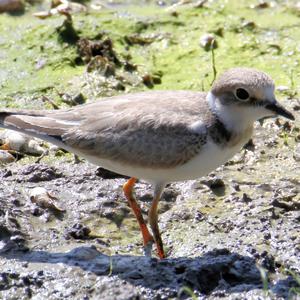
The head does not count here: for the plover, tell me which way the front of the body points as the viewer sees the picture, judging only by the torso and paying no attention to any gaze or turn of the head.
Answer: to the viewer's right
